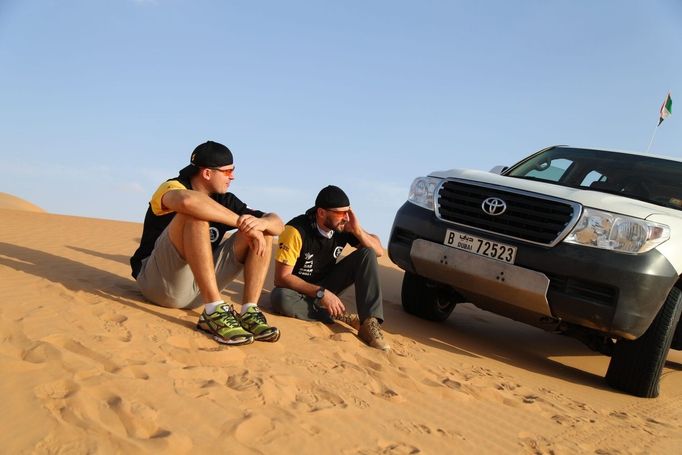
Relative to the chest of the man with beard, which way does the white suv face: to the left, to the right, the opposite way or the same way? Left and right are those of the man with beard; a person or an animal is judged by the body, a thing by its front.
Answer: to the right

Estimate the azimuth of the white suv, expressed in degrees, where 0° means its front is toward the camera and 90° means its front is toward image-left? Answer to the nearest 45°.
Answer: approximately 45°

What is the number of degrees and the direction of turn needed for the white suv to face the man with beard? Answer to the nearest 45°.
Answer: approximately 45° to its right

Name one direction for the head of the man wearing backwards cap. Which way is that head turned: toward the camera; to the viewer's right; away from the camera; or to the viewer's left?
to the viewer's right

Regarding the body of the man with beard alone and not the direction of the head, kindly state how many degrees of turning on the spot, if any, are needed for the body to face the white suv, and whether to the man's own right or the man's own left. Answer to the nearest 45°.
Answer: approximately 45° to the man's own left

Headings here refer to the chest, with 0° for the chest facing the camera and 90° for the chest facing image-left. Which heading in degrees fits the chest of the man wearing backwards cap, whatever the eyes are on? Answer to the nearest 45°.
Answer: approximately 315°

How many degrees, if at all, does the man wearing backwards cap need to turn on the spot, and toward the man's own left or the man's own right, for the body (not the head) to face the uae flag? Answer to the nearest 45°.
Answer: approximately 90° to the man's own left

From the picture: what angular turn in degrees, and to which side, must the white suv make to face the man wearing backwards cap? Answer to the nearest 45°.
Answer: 0° — it already faces them

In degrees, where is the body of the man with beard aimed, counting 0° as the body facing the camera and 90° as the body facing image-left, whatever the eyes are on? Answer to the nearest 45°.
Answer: approximately 315°

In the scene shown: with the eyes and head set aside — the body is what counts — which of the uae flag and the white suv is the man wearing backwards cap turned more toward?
the white suv
